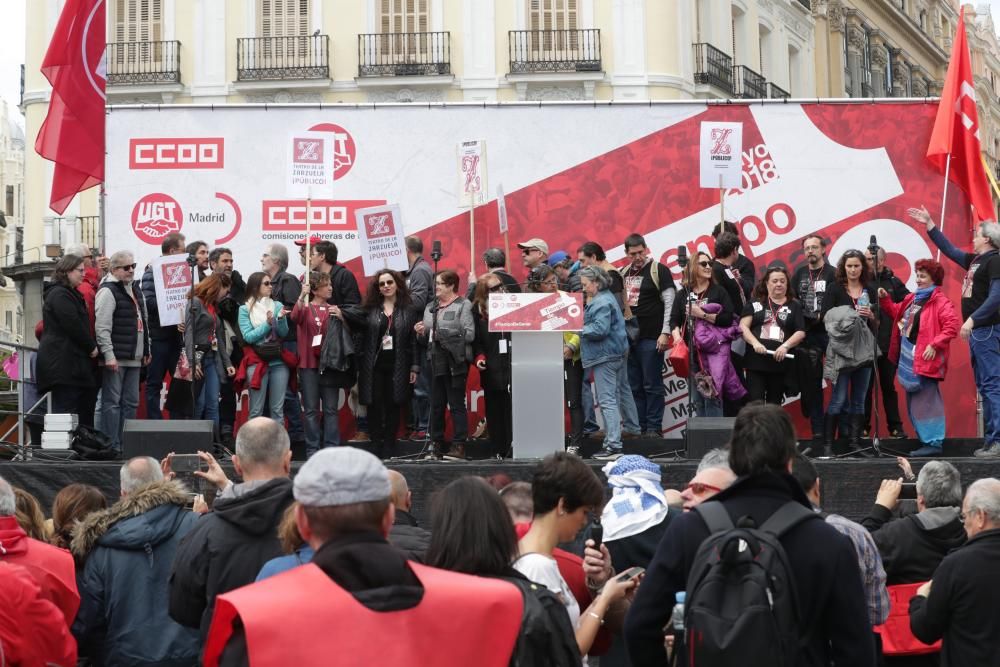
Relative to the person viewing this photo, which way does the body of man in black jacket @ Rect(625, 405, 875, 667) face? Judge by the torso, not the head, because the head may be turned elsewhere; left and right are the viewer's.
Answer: facing away from the viewer

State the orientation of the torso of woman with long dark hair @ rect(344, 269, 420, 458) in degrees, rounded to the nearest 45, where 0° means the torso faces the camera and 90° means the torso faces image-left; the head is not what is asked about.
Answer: approximately 0°

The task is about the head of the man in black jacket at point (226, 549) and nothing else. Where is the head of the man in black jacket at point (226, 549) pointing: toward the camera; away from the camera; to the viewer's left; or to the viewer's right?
away from the camera

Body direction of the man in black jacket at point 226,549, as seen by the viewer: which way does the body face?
away from the camera

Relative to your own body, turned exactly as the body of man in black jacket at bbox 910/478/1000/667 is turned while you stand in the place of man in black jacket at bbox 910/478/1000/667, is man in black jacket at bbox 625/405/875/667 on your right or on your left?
on your left

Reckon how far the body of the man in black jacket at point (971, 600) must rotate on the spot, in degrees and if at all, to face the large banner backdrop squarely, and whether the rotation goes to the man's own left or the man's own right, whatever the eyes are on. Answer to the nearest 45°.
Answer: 0° — they already face it

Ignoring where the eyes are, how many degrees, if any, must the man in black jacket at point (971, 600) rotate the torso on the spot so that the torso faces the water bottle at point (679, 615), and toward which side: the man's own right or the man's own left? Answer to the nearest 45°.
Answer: approximately 90° to the man's own left

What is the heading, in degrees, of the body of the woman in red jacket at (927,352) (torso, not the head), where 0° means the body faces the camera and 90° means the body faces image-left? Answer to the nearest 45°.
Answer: approximately 45°

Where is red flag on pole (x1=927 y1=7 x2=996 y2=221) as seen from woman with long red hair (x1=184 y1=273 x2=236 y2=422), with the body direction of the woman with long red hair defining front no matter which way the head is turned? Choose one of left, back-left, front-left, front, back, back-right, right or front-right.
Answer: front-left

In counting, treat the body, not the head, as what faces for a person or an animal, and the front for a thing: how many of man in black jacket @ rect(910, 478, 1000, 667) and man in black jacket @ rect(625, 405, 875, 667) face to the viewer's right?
0

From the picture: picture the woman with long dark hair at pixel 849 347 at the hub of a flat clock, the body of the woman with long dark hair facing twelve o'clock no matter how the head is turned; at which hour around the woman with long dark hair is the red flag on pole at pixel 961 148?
The red flag on pole is roughly at 7 o'clock from the woman with long dark hair.
